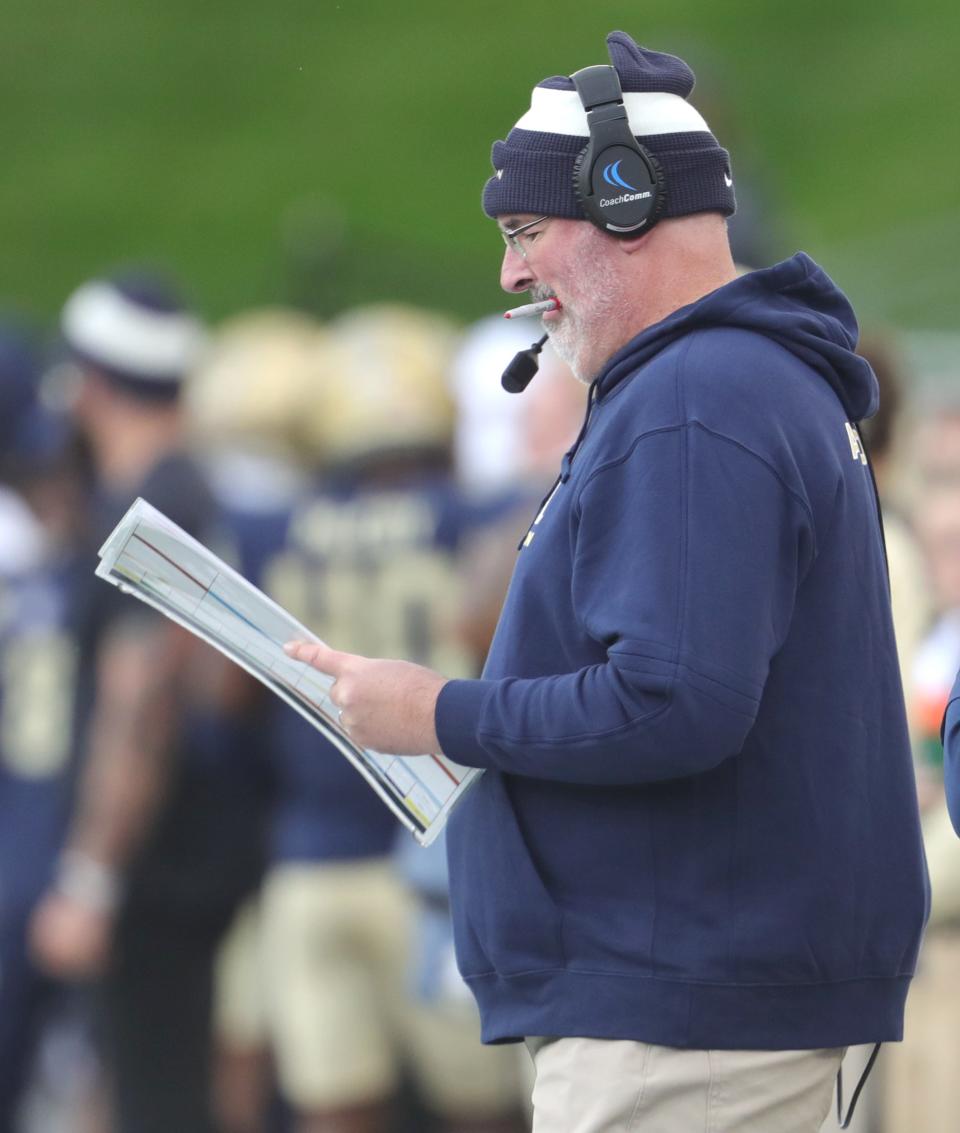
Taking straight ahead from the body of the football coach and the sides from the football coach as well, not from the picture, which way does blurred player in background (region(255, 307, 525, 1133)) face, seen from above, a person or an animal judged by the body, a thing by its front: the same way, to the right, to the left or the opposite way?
to the right

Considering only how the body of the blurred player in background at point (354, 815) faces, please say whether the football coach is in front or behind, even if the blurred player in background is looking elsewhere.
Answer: behind

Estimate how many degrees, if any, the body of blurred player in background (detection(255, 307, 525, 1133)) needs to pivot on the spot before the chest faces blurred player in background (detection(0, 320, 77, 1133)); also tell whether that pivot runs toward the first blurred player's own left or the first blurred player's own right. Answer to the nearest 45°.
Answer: approximately 45° to the first blurred player's own left

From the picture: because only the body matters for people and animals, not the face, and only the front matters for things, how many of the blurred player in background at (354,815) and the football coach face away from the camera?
1

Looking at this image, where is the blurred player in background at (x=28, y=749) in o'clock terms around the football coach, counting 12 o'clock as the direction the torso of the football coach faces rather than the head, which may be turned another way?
The blurred player in background is roughly at 2 o'clock from the football coach.

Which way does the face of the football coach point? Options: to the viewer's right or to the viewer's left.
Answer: to the viewer's left

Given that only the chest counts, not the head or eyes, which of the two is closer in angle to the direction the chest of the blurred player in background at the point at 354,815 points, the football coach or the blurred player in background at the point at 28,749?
the blurred player in background

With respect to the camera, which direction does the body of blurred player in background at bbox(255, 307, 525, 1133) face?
away from the camera

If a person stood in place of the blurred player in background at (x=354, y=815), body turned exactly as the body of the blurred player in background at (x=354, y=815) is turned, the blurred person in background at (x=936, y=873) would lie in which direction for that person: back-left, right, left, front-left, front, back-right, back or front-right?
back-right

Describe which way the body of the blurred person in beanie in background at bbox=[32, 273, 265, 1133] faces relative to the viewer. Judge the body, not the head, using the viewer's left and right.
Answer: facing away from the viewer and to the left of the viewer

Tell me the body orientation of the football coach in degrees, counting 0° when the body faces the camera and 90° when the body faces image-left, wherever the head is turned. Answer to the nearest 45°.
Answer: approximately 90°
